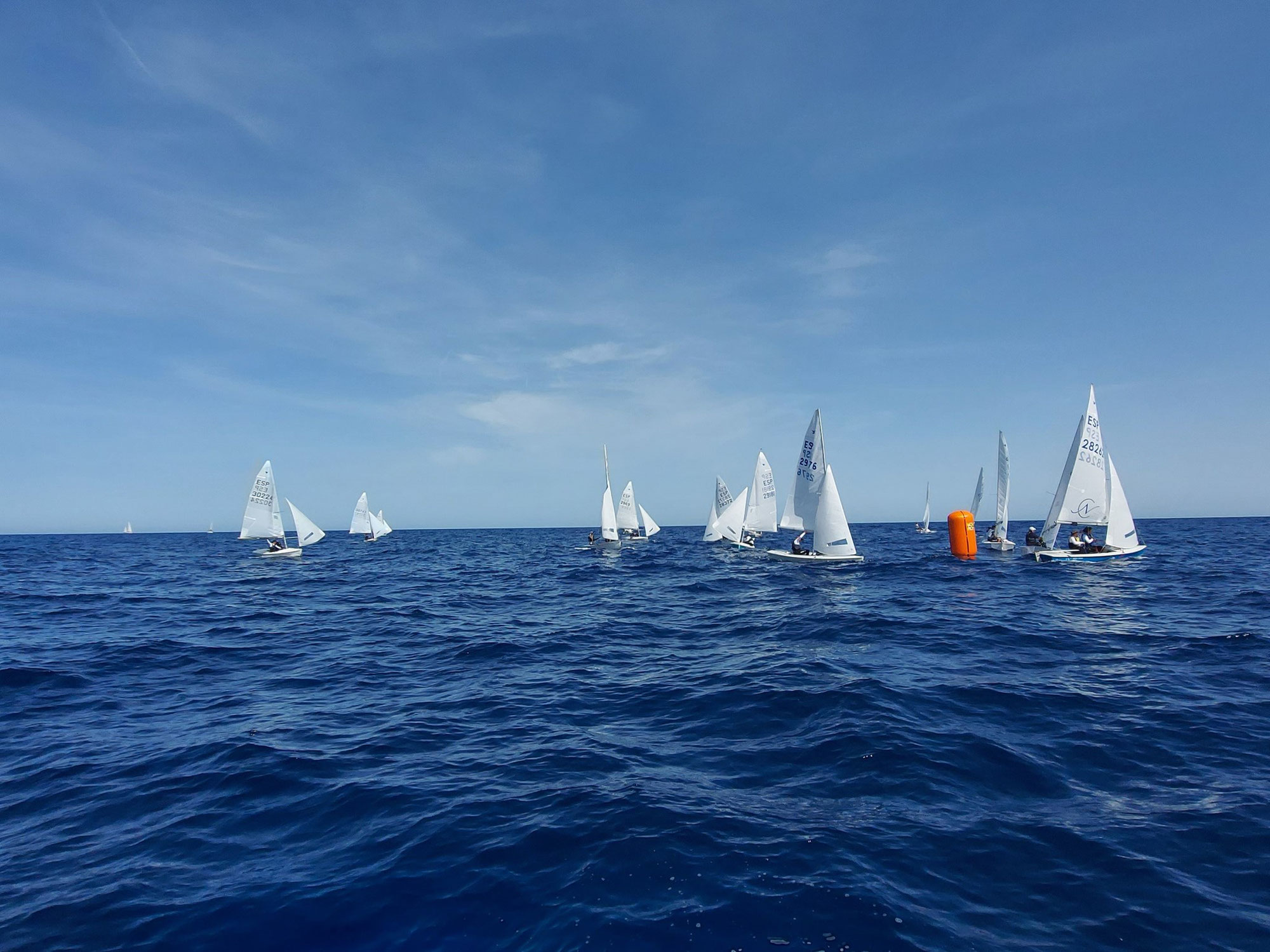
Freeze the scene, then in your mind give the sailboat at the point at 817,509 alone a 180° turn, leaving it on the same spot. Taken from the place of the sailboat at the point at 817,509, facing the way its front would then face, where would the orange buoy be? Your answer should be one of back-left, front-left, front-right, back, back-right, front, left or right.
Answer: back-right

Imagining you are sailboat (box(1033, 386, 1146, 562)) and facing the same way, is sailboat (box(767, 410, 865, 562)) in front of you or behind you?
behind

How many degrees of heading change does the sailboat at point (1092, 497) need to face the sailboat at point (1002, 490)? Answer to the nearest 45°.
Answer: approximately 135° to its left

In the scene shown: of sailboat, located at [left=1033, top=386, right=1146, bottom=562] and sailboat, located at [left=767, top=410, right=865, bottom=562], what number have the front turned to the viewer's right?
2

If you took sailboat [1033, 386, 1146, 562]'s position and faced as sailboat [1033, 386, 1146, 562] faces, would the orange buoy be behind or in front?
behind

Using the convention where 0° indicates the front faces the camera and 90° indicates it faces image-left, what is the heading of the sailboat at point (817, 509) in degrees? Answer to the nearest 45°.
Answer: approximately 270°

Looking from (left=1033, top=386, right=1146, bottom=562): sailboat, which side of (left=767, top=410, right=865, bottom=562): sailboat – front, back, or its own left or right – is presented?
front

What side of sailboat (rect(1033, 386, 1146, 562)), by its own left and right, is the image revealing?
right
